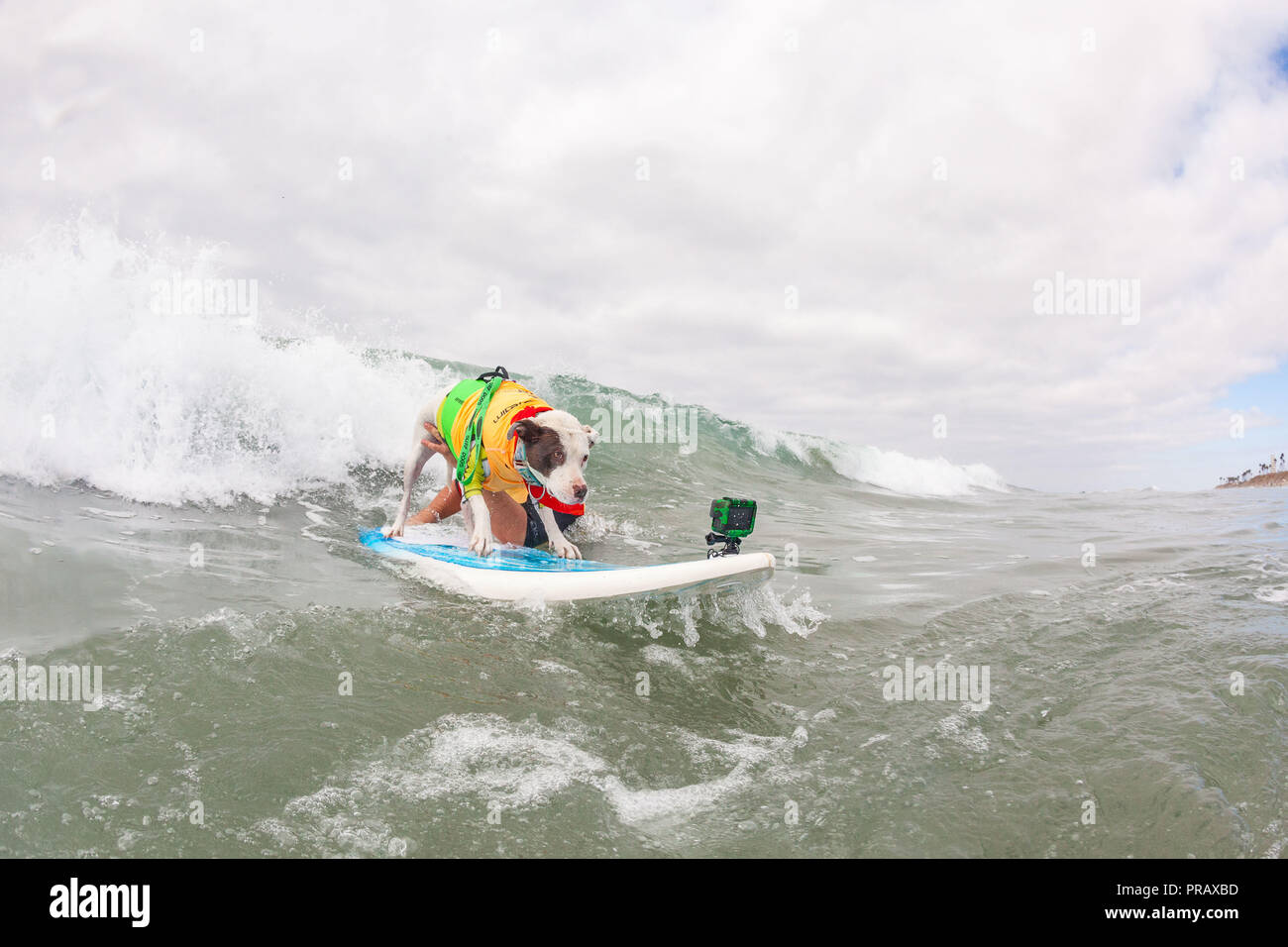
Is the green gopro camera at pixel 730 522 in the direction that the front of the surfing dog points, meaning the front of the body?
yes
